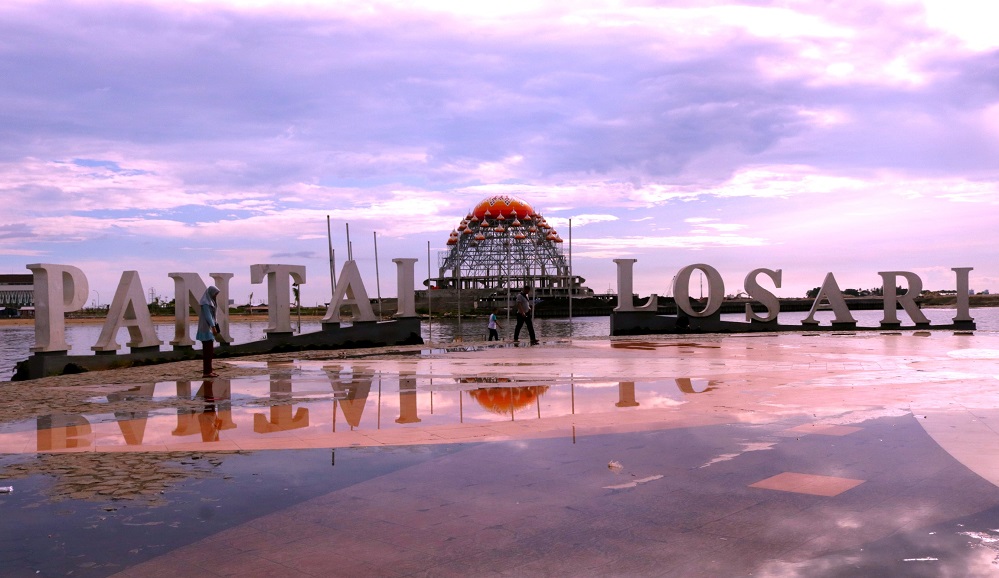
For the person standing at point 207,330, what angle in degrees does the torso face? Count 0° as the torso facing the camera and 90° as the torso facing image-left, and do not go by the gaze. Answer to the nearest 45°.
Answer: approximately 270°
